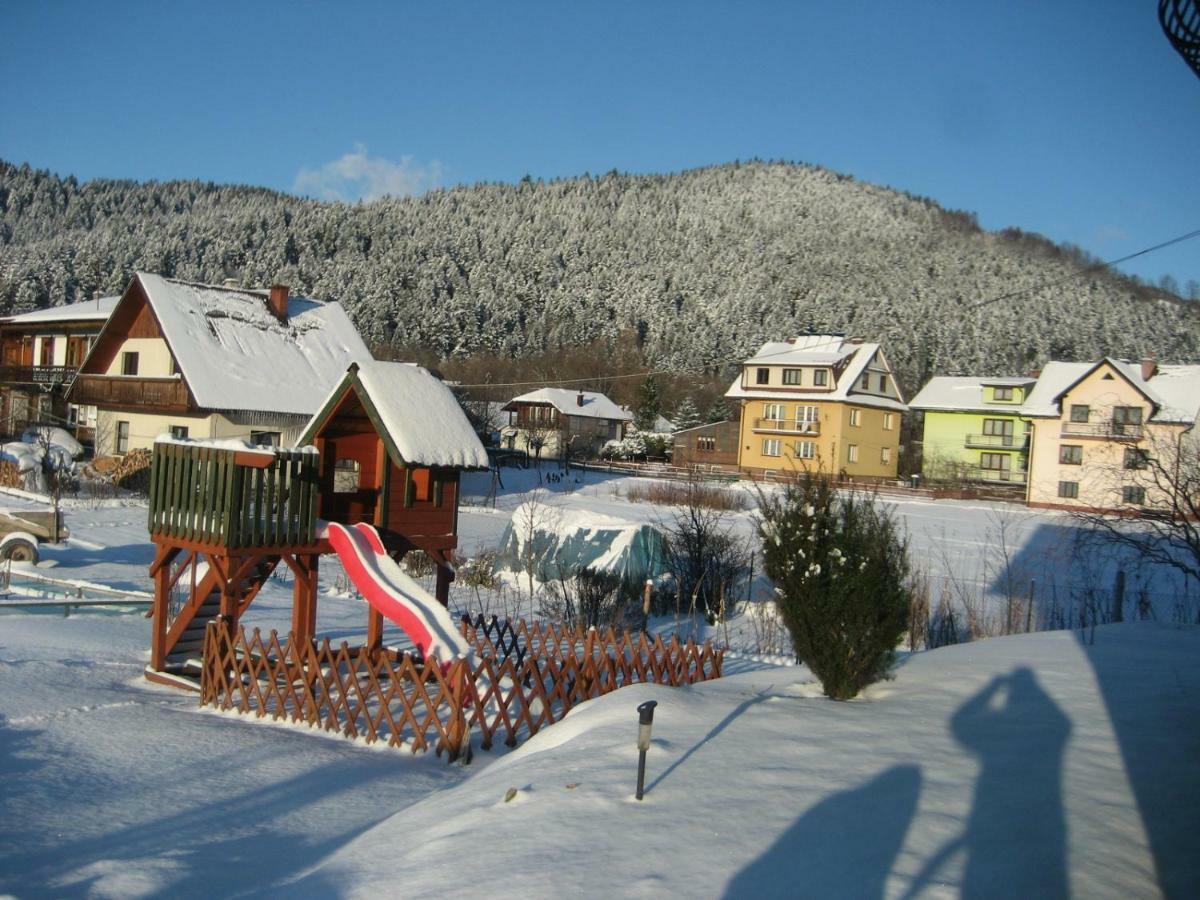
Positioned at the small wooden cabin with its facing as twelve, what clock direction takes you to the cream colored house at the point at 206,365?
The cream colored house is roughly at 4 o'clock from the small wooden cabin.

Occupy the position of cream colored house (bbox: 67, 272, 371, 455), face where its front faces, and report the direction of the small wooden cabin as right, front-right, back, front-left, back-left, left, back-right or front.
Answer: front-left

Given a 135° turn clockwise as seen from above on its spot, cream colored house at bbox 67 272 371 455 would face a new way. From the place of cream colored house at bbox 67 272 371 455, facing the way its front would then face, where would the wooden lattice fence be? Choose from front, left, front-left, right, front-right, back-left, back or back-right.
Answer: back

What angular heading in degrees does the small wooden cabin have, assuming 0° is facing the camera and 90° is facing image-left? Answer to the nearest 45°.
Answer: approximately 45°

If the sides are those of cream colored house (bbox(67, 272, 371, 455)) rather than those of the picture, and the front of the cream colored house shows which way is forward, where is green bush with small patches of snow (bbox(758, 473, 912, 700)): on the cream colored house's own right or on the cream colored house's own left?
on the cream colored house's own left

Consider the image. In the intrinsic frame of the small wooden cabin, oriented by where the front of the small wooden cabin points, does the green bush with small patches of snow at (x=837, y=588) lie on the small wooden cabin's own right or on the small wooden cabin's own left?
on the small wooden cabin's own left

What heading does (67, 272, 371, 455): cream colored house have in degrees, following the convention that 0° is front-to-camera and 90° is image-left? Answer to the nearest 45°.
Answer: approximately 45°

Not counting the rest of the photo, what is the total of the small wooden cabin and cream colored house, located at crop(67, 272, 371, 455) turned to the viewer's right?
0
